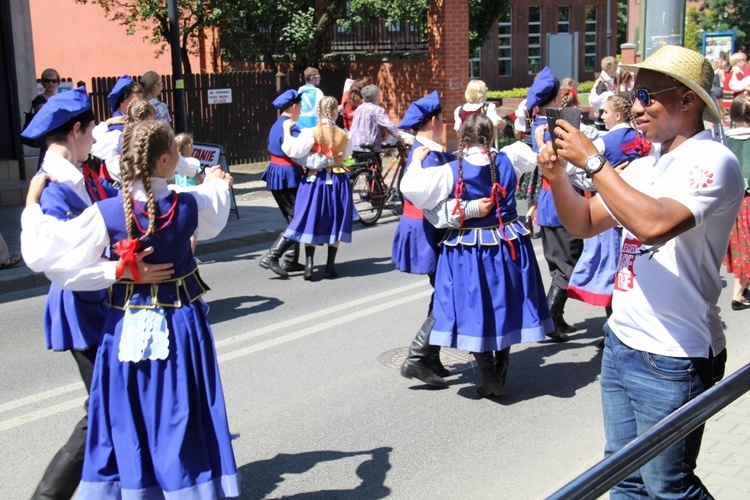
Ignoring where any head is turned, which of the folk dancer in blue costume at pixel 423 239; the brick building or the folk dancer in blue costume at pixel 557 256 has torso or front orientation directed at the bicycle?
the brick building

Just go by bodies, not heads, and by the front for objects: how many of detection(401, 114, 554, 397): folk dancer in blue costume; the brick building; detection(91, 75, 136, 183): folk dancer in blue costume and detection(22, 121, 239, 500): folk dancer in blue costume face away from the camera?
2

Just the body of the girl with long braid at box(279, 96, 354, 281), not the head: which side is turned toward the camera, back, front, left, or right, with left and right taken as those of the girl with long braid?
back

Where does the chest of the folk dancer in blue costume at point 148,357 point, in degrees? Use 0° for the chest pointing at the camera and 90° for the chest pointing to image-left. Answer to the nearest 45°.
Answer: approximately 180°

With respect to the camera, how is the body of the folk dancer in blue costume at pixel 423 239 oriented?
to the viewer's right

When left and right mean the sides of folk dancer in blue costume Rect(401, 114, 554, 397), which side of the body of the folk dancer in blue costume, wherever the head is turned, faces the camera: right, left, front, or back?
back

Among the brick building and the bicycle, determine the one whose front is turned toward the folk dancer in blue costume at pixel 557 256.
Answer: the brick building

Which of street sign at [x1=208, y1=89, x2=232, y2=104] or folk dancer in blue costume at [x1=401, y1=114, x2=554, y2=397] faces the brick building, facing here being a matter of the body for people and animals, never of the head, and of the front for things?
the folk dancer in blue costume

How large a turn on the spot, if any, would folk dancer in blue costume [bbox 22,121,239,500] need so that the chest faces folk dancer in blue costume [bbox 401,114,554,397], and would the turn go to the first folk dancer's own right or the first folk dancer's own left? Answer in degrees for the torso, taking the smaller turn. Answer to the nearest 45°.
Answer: approximately 45° to the first folk dancer's own right

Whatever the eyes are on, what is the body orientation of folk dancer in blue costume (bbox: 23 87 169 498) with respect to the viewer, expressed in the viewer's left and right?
facing to the right of the viewer

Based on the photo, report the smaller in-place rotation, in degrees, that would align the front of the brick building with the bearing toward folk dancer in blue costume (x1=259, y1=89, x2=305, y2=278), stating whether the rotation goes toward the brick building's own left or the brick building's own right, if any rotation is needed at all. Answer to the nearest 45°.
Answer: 0° — it already faces them

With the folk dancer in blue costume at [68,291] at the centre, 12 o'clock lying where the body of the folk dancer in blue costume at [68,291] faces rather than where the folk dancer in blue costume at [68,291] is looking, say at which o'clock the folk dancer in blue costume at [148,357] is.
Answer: the folk dancer in blue costume at [148,357] is roughly at 2 o'clock from the folk dancer in blue costume at [68,291].

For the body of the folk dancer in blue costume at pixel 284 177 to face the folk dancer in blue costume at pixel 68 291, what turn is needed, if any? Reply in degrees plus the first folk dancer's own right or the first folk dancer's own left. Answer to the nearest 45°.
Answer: approximately 90° to the first folk dancer's own right

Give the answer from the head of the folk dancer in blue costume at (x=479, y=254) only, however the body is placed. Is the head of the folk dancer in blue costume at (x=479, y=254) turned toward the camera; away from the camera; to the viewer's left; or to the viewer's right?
away from the camera

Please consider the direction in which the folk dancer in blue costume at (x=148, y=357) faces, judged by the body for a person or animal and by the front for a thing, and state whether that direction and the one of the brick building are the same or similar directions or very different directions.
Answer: very different directions

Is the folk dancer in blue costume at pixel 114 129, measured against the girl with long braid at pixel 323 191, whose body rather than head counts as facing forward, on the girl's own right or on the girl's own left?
on the girl's own left
